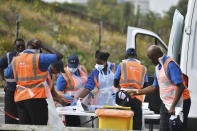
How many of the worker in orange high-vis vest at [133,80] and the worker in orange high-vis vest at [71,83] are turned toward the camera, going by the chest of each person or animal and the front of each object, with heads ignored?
1

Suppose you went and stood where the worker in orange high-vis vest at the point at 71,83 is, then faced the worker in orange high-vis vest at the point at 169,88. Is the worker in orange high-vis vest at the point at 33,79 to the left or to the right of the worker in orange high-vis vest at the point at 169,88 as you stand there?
right

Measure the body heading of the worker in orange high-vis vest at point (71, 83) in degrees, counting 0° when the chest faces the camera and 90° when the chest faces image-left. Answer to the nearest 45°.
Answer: approximately 0°

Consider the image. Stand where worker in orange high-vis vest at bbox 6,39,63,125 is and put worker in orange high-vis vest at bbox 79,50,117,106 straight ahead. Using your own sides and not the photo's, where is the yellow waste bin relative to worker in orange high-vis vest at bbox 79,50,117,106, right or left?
right

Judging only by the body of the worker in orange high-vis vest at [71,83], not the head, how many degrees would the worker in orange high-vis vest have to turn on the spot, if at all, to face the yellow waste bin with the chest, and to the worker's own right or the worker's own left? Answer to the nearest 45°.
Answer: approximately 45° to the worker's own left

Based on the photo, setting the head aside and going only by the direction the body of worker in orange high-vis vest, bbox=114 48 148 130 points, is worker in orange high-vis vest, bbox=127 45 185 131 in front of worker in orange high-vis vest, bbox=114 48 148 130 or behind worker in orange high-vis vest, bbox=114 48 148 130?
behind

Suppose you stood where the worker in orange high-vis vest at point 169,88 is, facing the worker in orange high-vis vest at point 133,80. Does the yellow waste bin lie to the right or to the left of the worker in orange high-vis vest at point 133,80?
left

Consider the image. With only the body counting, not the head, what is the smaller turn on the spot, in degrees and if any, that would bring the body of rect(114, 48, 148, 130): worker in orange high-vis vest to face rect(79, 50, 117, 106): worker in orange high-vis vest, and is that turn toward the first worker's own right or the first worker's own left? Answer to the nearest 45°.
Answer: approximately 45° to the first worker's own left
